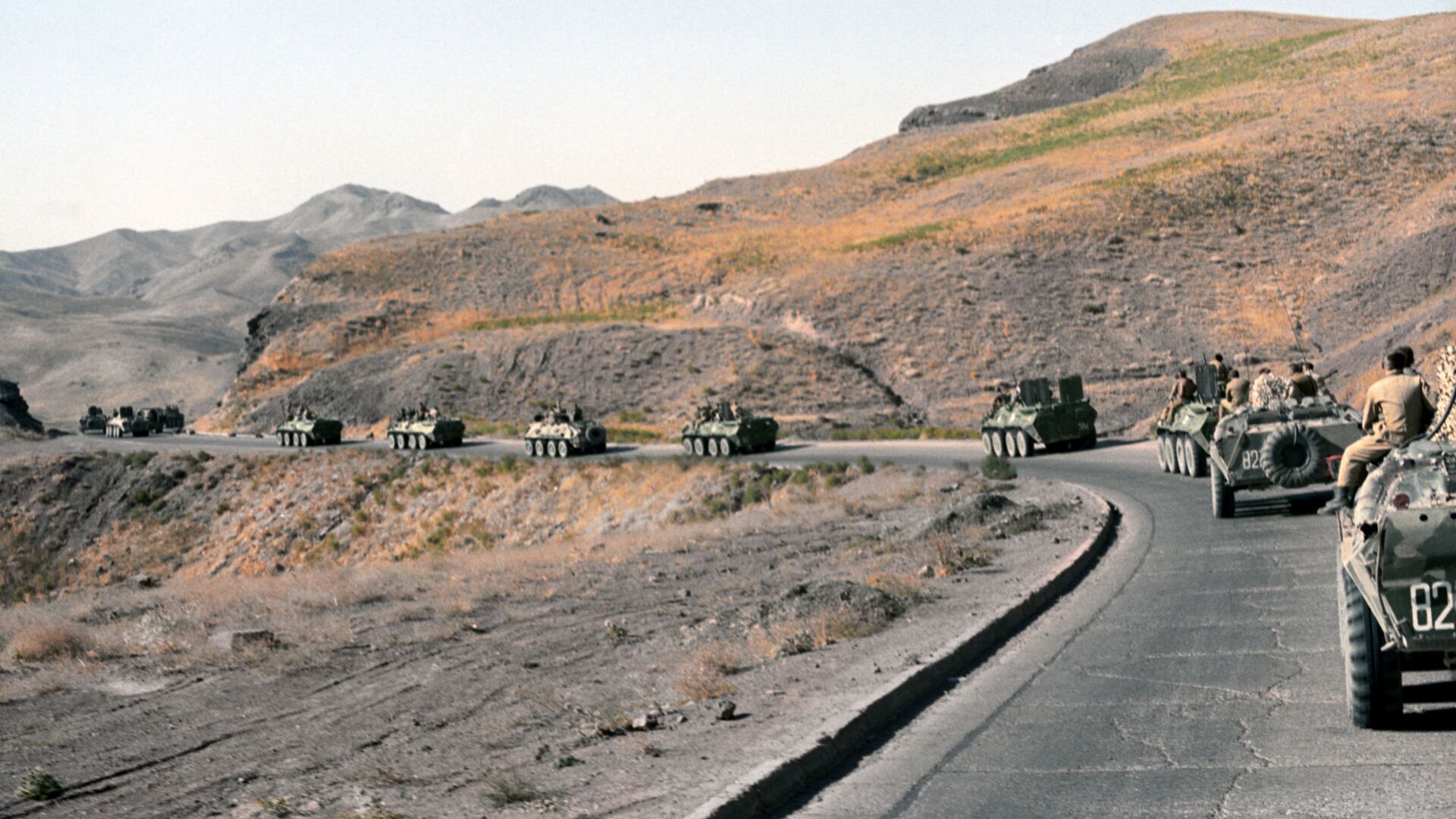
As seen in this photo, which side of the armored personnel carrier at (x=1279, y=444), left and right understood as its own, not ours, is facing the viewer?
back

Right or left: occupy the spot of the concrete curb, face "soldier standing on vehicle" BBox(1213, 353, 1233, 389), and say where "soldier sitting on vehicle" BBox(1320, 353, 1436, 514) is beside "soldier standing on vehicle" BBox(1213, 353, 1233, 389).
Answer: right

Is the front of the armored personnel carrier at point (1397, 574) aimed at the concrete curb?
no

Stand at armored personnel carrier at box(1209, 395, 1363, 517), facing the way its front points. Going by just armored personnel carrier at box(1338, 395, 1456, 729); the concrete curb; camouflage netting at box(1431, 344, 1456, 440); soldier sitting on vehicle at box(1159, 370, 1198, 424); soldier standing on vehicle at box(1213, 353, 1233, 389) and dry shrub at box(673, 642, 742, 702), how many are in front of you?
2

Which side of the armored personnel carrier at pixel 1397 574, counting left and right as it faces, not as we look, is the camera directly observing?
back

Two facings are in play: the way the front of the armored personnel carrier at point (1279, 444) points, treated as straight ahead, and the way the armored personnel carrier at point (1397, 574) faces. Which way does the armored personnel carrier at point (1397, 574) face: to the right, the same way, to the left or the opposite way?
the same way

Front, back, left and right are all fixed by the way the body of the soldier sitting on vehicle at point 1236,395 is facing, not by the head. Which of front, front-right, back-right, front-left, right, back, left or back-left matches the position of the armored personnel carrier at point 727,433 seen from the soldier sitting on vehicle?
front

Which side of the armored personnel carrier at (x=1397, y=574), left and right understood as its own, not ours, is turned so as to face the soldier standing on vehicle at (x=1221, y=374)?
front

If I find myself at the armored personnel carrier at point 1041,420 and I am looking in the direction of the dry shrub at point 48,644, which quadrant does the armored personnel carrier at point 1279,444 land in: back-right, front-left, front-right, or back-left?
front-left

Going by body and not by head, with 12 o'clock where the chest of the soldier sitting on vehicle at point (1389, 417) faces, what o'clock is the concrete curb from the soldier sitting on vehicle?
The concrete curb is roughly at 9 o'clock from the soldier sitting on vehicle.

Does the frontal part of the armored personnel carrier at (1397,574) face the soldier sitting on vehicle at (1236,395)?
yes

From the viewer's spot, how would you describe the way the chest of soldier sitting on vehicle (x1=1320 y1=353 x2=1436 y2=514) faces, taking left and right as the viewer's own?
facing away from the viewer and to the left of the viewer

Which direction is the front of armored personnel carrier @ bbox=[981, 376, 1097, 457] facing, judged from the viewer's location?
facing away from the viewer and to the left of the viewer

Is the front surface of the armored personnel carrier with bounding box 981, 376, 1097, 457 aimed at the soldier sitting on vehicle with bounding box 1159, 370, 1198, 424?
no

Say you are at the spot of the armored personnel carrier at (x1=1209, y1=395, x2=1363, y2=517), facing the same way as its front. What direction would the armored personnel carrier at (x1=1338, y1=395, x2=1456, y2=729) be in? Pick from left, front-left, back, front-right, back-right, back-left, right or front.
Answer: back

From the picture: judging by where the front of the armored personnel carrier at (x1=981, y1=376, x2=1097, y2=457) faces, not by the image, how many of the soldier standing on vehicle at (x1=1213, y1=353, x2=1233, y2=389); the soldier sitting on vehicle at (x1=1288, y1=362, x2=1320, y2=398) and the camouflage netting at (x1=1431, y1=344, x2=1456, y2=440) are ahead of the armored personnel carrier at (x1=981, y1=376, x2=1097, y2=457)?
0

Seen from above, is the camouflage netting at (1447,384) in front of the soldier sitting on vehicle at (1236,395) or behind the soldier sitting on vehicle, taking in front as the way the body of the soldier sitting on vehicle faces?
behind

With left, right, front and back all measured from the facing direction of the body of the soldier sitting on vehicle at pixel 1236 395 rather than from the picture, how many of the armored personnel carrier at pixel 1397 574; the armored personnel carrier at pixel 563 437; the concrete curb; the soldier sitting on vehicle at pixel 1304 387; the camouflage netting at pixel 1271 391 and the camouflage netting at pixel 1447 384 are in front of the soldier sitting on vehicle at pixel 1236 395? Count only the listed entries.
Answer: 1

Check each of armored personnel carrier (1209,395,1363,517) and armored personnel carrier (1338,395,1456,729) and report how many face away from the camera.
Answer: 2

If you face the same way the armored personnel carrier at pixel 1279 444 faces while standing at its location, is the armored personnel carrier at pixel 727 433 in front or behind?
in front

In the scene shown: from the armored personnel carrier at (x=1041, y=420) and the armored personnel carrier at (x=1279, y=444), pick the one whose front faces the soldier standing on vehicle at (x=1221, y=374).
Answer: the armored personnel carrier at (x=1279, y=444)
